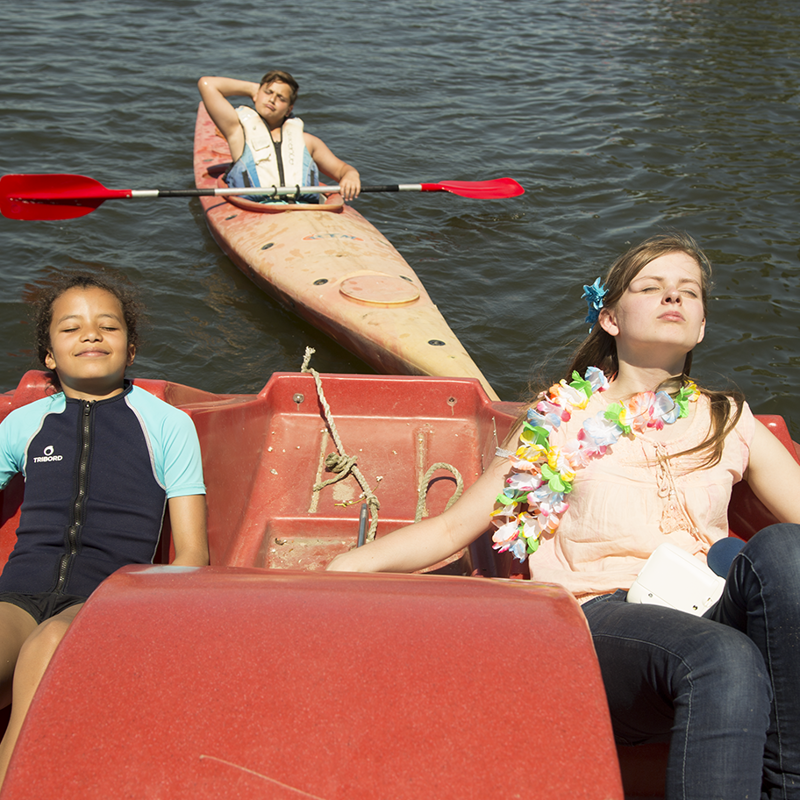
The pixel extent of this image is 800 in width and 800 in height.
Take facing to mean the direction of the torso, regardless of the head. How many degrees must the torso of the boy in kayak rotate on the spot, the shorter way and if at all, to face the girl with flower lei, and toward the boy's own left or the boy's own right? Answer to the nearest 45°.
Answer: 0° — they already face them

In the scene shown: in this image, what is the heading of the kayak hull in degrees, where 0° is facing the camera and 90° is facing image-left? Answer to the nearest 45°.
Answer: approximately 315°

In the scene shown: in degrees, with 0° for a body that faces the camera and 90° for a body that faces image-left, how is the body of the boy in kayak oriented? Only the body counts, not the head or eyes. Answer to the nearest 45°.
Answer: approximately 0°

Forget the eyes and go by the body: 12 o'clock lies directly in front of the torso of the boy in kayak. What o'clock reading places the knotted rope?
The knotted rope is roughly at 12 o'clock from the boy in kayak.

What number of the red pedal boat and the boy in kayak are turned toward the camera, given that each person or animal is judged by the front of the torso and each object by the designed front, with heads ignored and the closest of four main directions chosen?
2

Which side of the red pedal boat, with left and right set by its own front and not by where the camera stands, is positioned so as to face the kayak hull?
back
